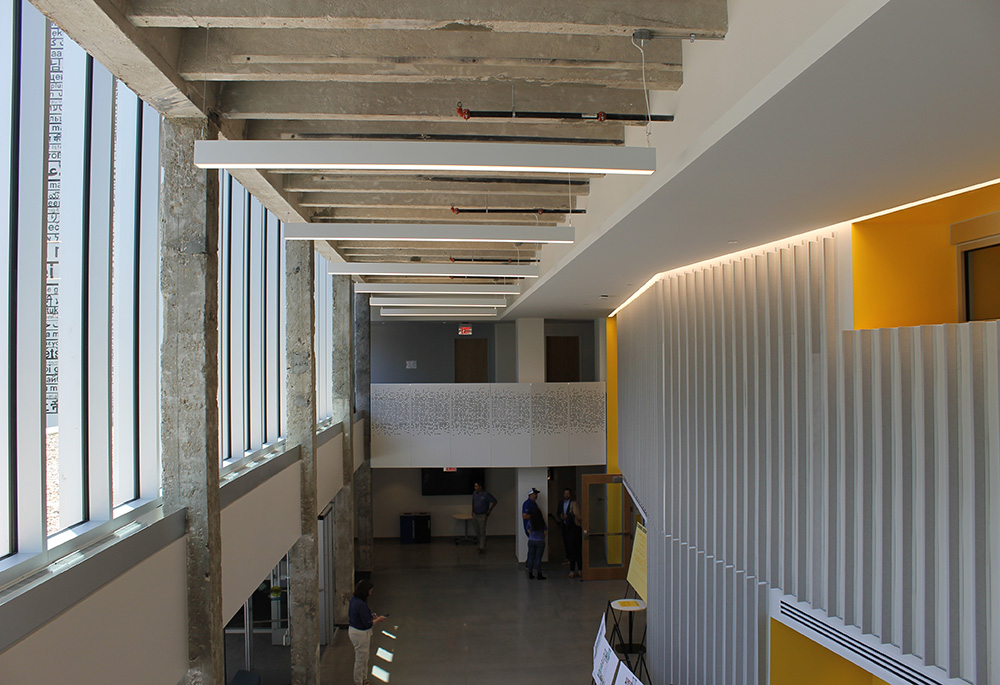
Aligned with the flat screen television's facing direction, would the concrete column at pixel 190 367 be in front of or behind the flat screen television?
in front

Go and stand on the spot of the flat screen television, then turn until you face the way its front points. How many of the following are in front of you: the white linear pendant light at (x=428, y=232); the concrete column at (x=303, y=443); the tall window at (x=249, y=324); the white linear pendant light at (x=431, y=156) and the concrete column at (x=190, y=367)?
5

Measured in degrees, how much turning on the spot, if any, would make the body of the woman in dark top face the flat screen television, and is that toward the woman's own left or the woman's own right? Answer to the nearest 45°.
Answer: approximately 90° to the woman's own left

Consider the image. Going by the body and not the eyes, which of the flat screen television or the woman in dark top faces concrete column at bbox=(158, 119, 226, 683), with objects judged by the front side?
the flat screen television

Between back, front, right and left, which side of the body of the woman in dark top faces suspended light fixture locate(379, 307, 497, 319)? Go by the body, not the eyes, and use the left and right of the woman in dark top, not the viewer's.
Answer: left

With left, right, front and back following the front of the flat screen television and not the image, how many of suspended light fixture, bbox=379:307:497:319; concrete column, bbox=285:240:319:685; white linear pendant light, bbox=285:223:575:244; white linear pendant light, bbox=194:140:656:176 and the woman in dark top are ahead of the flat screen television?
5

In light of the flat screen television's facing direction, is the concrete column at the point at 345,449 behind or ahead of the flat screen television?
ahead

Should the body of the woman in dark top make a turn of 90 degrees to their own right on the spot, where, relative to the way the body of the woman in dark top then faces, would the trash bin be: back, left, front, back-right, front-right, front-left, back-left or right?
back

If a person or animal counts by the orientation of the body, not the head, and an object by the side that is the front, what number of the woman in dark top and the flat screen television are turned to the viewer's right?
1

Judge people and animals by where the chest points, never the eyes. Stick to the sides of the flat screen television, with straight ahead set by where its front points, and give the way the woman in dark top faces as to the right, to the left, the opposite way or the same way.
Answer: to the left

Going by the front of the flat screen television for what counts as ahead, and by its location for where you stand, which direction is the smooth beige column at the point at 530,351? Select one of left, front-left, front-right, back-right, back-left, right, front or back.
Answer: front-left

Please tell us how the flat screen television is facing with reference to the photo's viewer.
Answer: facing the viewer

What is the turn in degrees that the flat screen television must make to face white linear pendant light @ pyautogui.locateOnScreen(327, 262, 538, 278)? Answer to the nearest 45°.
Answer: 0° — it already faces it

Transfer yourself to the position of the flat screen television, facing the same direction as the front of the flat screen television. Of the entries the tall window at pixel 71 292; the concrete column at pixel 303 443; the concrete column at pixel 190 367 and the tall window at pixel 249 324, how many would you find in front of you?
4

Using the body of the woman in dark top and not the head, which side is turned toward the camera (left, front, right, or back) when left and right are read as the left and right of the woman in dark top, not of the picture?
right
